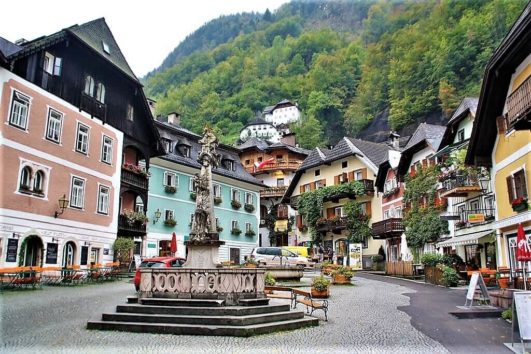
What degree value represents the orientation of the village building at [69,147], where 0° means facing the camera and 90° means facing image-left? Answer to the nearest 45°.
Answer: approximately 315°

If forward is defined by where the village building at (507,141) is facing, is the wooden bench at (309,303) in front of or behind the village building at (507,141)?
in front

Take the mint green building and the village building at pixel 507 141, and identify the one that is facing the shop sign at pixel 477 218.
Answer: the mint green building

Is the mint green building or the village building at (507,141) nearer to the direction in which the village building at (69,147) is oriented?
the village building

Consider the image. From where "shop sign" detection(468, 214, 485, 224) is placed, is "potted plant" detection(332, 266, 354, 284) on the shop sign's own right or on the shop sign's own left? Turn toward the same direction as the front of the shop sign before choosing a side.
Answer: on the shop sign's own right
